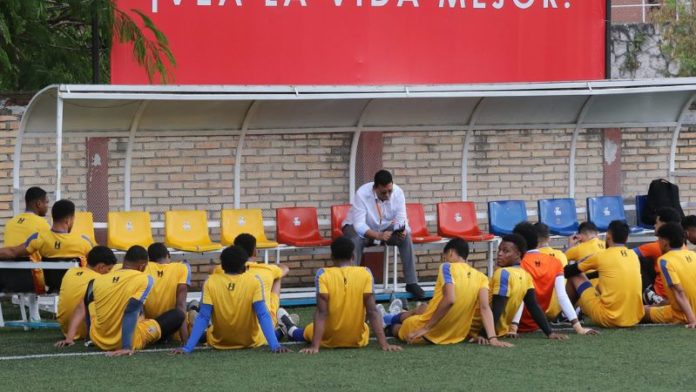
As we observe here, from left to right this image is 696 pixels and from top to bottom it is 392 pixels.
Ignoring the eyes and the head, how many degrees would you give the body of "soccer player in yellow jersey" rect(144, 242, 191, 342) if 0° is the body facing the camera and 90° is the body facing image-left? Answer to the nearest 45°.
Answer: approximately 225°

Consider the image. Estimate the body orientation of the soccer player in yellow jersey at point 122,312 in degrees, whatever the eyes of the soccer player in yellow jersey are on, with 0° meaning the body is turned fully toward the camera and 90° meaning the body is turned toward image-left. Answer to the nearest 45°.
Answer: approximately 225°

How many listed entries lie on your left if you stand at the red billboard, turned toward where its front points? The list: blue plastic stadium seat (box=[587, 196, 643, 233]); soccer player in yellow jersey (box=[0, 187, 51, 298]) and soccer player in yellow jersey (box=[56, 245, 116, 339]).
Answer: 1

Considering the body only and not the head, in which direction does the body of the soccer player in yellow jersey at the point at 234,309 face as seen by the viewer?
away from the camera

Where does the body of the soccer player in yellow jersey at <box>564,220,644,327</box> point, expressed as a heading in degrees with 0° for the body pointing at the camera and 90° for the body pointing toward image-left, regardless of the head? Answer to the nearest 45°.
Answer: approximately 135°

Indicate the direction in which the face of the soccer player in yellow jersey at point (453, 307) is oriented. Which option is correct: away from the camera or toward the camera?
away from the camera

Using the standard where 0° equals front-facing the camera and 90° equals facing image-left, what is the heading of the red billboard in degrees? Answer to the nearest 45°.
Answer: approximately 0°

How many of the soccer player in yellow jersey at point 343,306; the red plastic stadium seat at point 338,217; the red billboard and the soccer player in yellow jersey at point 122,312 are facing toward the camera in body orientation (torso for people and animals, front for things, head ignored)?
2
